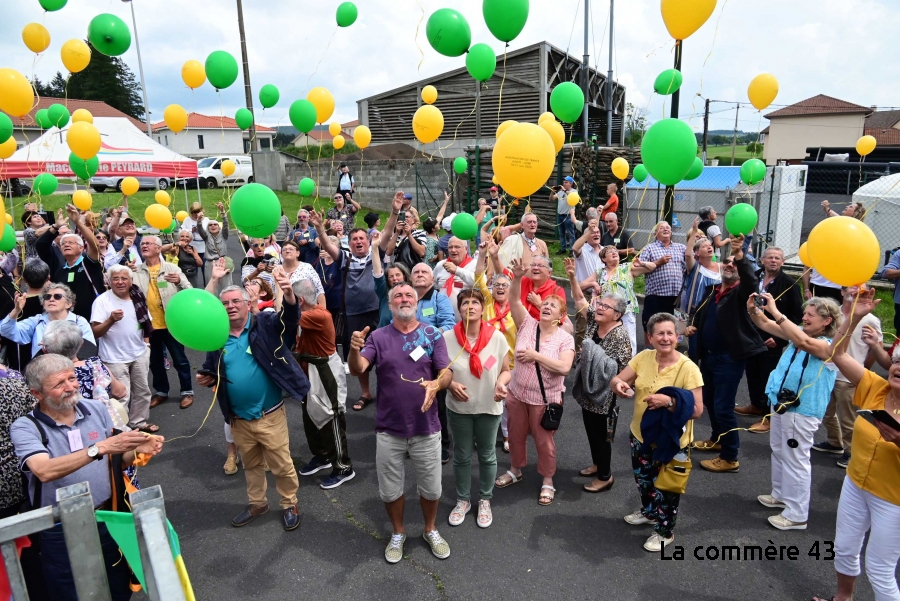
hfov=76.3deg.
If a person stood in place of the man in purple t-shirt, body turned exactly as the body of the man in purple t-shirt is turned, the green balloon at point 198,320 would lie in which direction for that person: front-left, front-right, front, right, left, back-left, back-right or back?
right

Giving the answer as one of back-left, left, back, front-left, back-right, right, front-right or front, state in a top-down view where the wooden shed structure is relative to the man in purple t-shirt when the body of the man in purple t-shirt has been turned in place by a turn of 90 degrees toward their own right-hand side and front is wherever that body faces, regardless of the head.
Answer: right

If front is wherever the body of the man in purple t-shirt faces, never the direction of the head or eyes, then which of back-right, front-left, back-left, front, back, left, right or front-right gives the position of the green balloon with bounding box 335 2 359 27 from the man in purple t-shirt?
back

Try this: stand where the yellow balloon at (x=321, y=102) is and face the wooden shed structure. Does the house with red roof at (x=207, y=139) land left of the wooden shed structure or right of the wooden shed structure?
left

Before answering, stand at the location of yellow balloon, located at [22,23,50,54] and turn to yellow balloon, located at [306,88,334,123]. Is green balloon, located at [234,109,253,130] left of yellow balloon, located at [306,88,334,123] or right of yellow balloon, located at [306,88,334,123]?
left

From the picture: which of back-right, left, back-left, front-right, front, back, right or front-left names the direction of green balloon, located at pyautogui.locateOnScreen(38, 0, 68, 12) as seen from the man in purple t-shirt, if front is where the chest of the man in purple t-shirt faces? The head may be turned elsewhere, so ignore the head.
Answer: back-right

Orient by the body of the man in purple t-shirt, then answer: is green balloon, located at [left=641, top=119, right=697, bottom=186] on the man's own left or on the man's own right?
on the man's own left

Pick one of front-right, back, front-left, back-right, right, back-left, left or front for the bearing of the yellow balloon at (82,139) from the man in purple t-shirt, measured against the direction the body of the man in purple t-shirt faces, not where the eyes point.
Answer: back-right

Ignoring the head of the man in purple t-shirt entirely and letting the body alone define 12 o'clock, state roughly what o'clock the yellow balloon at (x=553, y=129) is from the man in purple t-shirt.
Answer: The yellow balloon is roughly at 7 o'clock from the man in purple t-shirt.

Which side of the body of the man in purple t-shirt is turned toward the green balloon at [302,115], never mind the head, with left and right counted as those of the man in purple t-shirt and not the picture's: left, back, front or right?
back

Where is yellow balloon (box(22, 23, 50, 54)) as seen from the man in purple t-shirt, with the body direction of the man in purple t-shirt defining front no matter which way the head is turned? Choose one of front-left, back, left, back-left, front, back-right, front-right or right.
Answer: back-right

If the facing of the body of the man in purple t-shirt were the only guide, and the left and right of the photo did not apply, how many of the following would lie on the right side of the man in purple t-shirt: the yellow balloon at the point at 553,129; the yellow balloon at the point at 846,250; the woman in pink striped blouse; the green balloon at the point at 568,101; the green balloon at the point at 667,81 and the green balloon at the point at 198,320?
1

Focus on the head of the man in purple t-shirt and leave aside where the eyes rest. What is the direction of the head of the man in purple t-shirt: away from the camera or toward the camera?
toward the camera

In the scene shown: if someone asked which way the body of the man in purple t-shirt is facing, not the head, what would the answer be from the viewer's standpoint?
toward the camera

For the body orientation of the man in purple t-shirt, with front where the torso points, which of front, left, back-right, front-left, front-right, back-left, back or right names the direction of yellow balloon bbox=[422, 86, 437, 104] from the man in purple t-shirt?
back

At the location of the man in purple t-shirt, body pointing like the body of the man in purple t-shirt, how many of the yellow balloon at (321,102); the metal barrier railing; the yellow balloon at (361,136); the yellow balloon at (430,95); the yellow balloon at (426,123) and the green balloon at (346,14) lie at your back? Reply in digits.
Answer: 5

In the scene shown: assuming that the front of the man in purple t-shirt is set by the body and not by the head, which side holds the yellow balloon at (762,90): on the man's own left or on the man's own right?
on the man's own left
